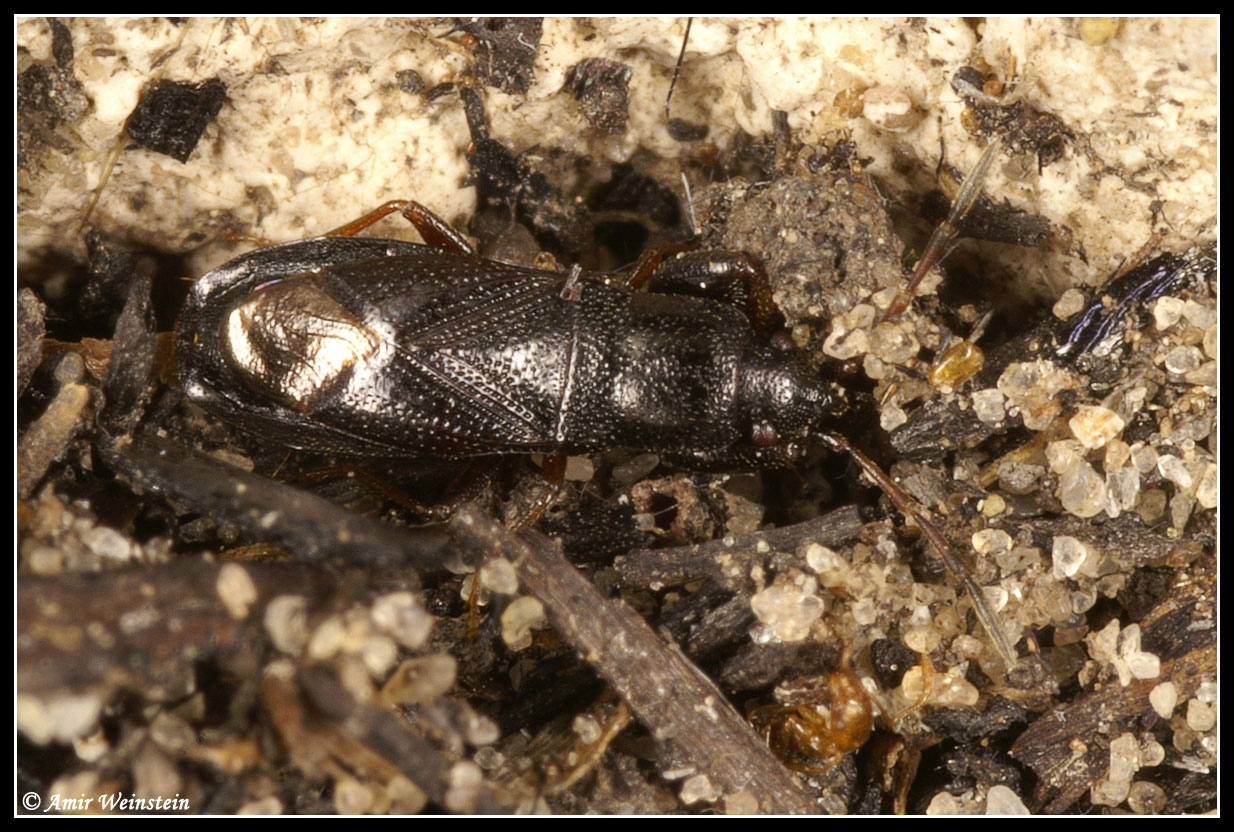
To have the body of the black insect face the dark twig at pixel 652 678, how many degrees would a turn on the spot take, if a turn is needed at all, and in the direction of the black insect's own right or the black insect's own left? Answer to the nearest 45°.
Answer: approximately 45° to the black insect's own right

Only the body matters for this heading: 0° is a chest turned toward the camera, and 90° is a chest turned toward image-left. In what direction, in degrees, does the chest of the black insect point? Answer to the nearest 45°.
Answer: approximately 270°

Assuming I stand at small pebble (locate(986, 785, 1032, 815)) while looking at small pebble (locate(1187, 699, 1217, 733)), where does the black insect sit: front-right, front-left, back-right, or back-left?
back-left

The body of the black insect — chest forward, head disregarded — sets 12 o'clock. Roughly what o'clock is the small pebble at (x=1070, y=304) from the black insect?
The small pebble is roughly at 12 o'clock from the black insect.

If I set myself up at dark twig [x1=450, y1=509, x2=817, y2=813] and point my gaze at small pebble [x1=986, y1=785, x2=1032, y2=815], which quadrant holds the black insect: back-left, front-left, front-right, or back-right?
back-left

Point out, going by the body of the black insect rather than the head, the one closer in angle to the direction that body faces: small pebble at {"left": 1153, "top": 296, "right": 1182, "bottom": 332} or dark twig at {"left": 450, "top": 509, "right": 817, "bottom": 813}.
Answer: the small pebble

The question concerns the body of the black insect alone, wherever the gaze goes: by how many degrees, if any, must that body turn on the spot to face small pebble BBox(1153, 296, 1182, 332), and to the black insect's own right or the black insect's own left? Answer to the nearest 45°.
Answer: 0° — it already faces it
